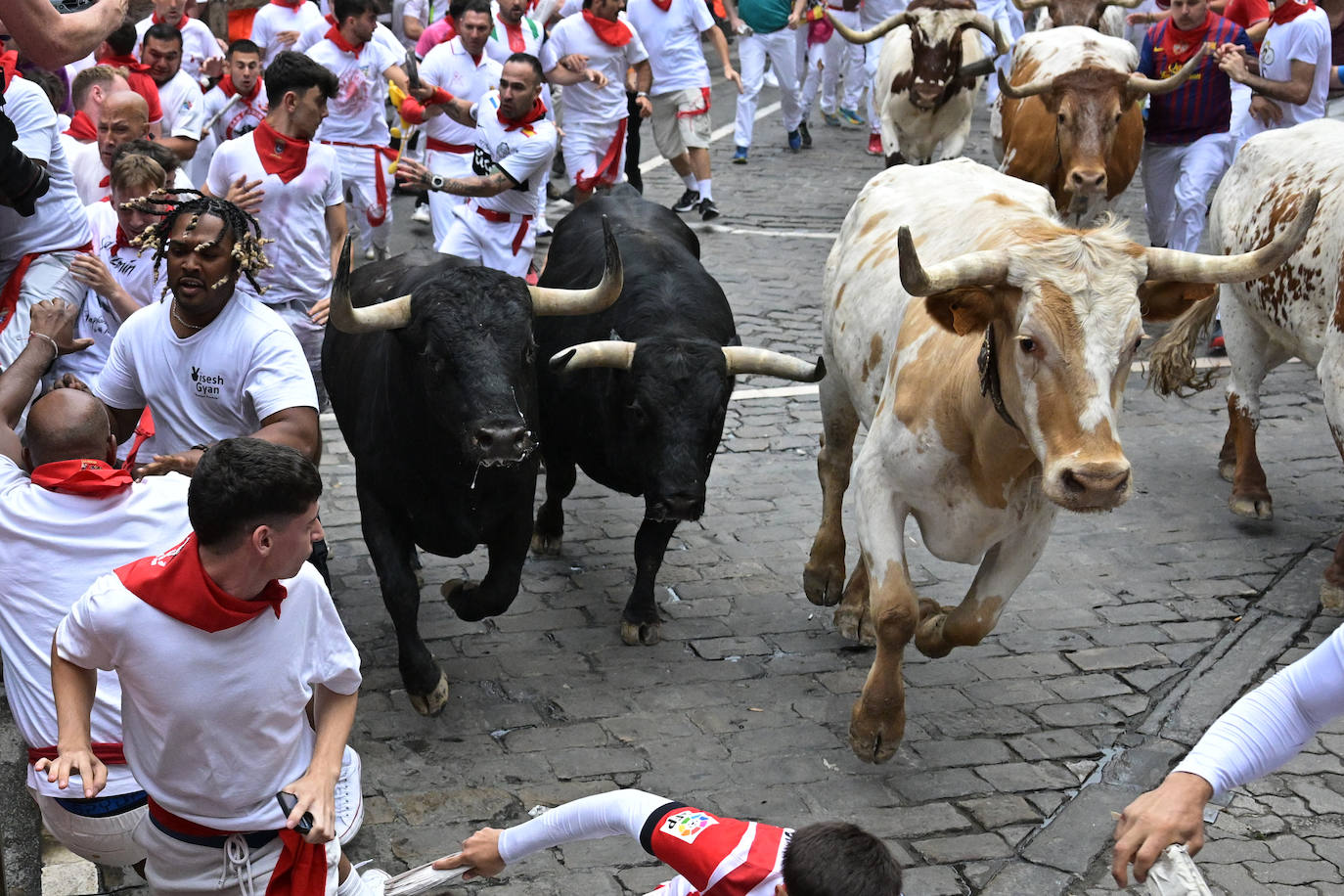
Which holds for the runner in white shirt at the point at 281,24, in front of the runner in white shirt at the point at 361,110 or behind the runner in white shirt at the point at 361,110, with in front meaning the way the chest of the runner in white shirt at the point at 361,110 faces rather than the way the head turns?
behind

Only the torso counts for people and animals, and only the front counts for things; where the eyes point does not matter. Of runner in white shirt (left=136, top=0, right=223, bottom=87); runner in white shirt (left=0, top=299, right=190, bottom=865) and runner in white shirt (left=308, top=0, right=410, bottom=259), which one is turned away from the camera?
runner in white shirt (left=0, top=299, right=190, bottom=865)

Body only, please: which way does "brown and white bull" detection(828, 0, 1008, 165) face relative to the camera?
toward the camera

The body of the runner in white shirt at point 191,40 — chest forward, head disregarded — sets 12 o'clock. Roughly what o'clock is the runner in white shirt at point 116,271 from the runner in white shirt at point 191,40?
the runner in white shirt at point 116,271 is roughly at 12 o'clock from the runner in white shirt at point 191,40.

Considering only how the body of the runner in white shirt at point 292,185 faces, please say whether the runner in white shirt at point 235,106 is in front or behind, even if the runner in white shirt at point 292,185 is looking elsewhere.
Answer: behind

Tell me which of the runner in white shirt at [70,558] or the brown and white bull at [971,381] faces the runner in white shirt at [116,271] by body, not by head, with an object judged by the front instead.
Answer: the runner in white shirt at [70,558]

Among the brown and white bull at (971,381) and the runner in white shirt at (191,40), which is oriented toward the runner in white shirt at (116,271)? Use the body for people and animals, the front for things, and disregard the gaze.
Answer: the runner in white shirt at (191,40)

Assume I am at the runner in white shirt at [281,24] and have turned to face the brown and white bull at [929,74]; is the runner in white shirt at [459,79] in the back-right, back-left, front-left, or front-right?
front-right

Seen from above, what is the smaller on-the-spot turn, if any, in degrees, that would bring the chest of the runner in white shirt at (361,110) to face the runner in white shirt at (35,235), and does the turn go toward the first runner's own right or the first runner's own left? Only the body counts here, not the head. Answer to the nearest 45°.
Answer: approximately 45° to the first runner's own right

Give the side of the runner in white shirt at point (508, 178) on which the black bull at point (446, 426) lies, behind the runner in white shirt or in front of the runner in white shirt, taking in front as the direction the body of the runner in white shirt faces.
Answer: in front

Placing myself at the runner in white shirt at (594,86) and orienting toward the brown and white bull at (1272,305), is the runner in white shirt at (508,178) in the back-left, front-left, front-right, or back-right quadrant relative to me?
front-right

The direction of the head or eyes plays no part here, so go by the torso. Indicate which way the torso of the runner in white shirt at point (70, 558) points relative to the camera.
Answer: away from the camera

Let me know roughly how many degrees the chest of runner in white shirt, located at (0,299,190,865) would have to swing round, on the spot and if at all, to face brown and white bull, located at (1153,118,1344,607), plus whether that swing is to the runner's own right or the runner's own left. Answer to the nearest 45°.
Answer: approximately 90° to the runner's own right

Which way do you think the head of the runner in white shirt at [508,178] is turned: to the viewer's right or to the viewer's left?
to the viewer's left
